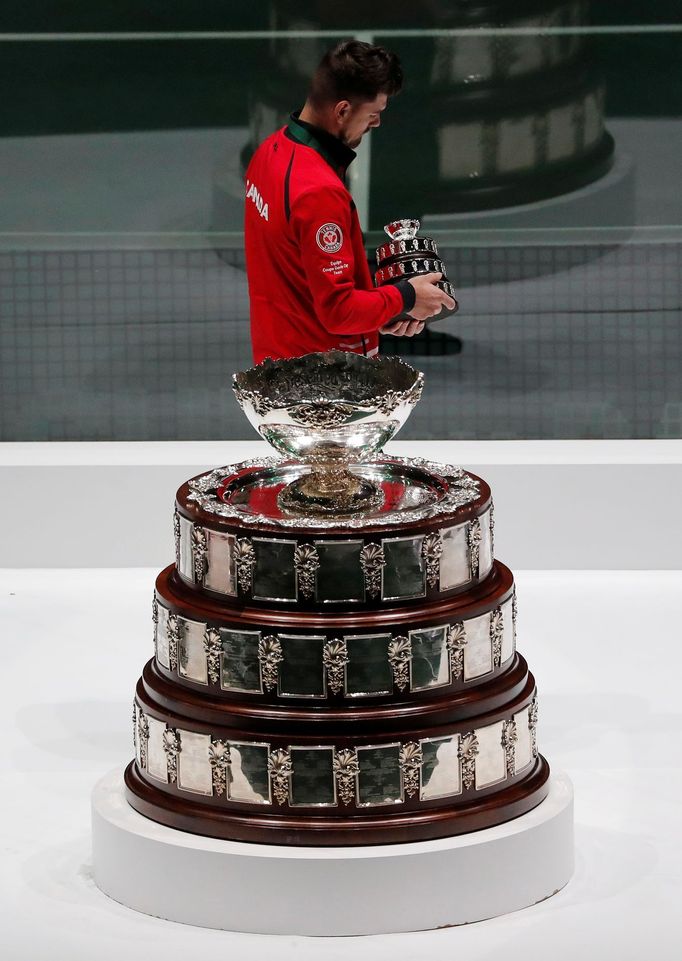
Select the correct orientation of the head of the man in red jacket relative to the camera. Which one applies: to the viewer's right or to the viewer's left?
to the viewer's right

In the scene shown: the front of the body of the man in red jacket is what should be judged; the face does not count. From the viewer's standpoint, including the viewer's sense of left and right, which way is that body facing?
facing away from the viewer and to the right of the viewer
